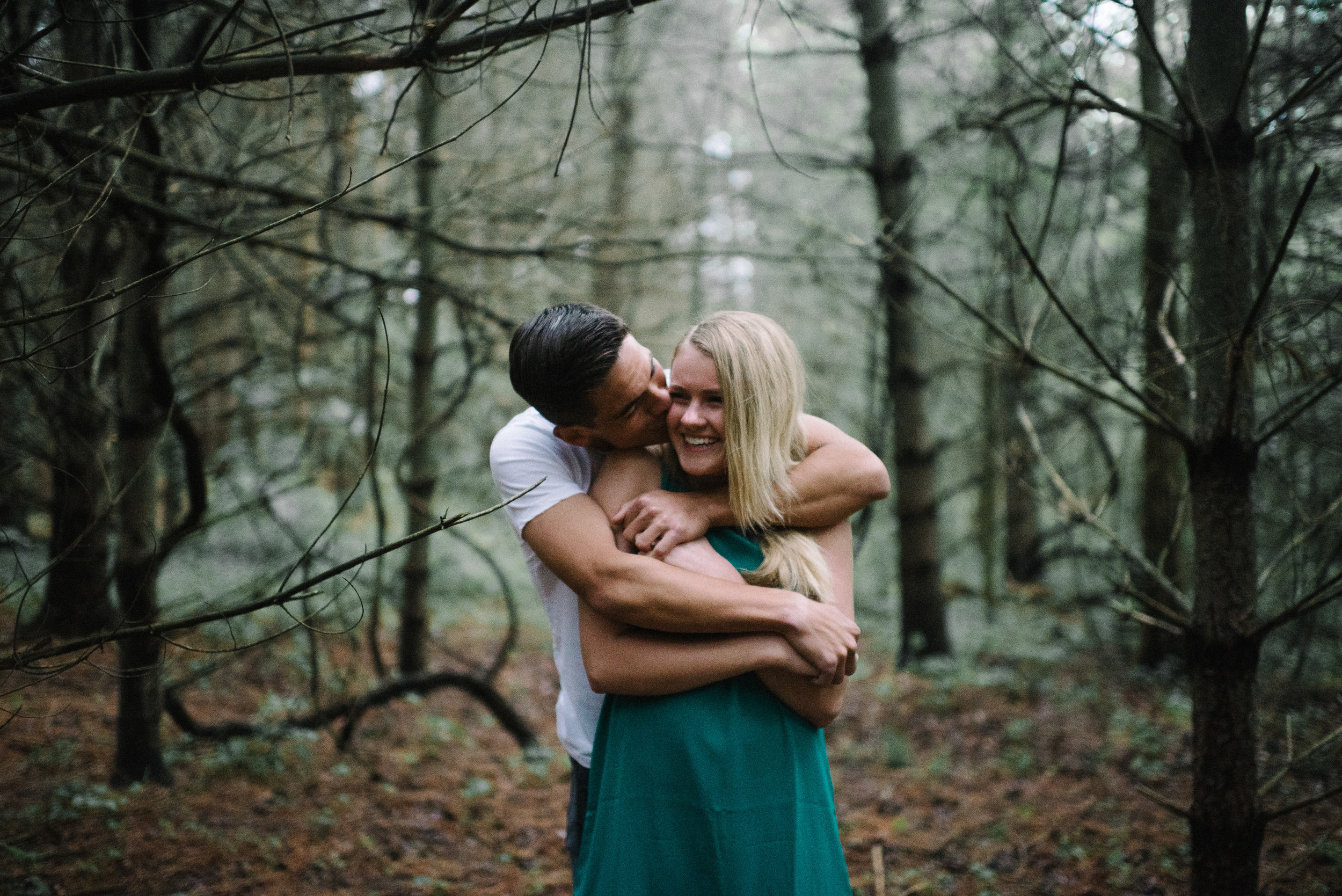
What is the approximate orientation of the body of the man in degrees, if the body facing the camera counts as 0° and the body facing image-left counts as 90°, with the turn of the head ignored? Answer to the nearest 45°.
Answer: approximately 315°

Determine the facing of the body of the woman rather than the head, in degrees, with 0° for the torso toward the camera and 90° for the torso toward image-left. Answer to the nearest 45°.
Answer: approximately 0°

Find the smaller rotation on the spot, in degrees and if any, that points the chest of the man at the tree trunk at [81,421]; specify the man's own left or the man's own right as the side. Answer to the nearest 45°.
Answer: approximately 180°

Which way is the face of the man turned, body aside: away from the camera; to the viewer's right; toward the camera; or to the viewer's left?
to the viewer's right

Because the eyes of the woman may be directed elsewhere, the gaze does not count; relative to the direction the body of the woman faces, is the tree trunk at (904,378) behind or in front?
behind

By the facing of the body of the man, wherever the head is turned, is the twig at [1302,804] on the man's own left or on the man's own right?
on the man's own left

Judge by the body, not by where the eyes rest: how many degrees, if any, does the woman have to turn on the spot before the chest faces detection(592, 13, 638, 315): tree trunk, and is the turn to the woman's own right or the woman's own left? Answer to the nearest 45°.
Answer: approximately 180°

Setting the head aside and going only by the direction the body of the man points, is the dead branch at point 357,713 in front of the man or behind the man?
behind
